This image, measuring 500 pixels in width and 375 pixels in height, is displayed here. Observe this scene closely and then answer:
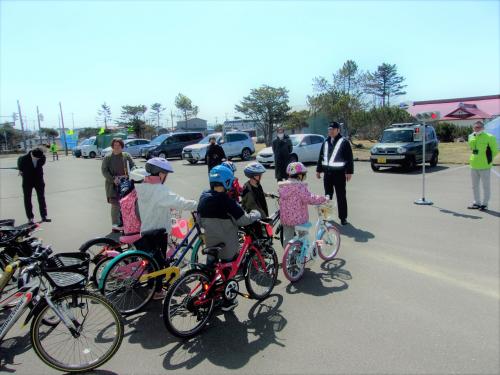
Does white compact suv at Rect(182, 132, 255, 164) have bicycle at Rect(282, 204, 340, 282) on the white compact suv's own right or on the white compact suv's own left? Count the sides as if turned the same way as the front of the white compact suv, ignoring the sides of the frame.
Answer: on the white compact suv's own left

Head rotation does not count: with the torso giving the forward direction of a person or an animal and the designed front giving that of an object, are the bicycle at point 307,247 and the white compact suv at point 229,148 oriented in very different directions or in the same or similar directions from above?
very different directions

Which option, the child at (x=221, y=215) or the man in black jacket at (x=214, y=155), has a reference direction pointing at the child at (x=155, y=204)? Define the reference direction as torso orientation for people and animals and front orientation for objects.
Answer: the man in black jacket

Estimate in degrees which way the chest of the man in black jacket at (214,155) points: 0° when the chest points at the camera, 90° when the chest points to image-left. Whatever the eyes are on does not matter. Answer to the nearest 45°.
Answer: approximately 0°

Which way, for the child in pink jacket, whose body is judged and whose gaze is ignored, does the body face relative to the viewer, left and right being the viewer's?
facing away from the viewer and to the right of the viewer
